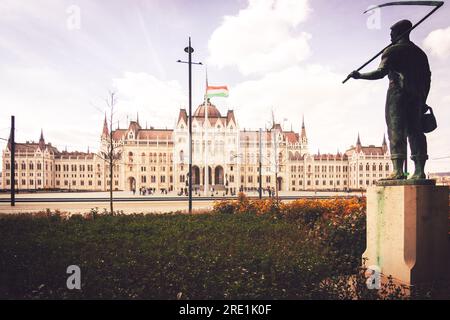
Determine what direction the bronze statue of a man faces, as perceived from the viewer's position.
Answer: facing away from the viewer and to the left of the viewer
